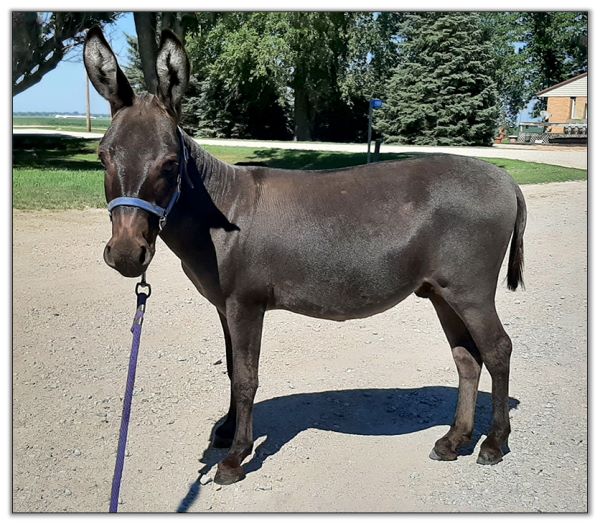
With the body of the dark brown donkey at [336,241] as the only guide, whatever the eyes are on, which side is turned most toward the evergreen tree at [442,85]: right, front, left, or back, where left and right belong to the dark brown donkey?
right

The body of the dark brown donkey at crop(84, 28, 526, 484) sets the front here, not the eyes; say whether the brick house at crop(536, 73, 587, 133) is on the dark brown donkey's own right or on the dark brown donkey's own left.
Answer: on the dark brown donkey's own right

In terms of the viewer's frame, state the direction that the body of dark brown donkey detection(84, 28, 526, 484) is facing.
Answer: to the viewer's left
